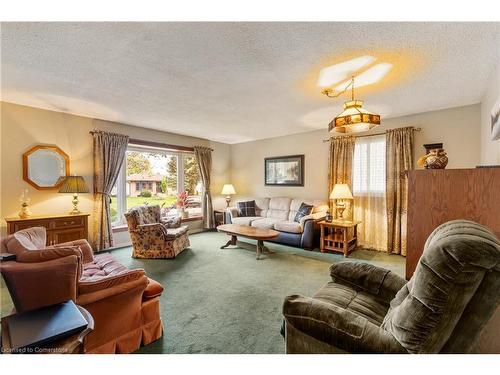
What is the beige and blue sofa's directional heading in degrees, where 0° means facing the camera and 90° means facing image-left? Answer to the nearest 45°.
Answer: approximately 45°

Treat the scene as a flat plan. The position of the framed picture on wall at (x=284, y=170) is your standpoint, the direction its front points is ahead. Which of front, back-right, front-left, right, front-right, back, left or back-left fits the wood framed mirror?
front

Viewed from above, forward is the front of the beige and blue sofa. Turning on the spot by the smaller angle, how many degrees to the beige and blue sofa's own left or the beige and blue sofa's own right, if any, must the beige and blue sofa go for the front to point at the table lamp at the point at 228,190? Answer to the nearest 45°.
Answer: approximately 90° to the beige and blue sofa's own right

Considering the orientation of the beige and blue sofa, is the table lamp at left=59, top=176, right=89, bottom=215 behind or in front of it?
in front

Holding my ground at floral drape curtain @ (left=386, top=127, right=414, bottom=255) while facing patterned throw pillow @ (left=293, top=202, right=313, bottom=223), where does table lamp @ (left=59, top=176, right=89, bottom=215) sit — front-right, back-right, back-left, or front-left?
front-left

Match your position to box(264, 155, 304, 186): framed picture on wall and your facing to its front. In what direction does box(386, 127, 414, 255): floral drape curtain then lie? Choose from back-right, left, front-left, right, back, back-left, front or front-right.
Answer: left

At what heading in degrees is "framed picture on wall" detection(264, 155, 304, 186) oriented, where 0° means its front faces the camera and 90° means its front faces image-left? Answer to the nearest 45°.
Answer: approximately 45°

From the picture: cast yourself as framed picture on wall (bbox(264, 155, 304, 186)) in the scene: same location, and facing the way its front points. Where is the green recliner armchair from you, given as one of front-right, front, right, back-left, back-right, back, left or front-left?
front-left

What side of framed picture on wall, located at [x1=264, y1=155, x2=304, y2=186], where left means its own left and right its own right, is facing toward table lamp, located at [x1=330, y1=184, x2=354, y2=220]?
left

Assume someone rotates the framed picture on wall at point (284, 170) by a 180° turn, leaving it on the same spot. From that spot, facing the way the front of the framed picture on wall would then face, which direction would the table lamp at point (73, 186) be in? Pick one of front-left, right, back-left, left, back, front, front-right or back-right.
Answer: back

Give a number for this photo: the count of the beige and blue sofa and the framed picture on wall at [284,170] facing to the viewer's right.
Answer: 0

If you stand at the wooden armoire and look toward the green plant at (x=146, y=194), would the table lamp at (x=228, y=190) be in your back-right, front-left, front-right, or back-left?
front-right

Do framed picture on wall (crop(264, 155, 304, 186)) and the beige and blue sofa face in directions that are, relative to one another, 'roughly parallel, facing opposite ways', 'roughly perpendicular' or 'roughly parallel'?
roughly parallel

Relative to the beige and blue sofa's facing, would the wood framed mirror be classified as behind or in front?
in front
